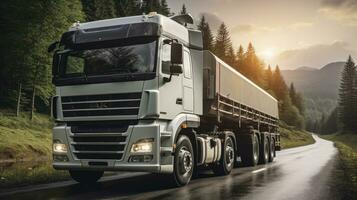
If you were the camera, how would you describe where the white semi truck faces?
facing the viewer and to the left of the viewer
